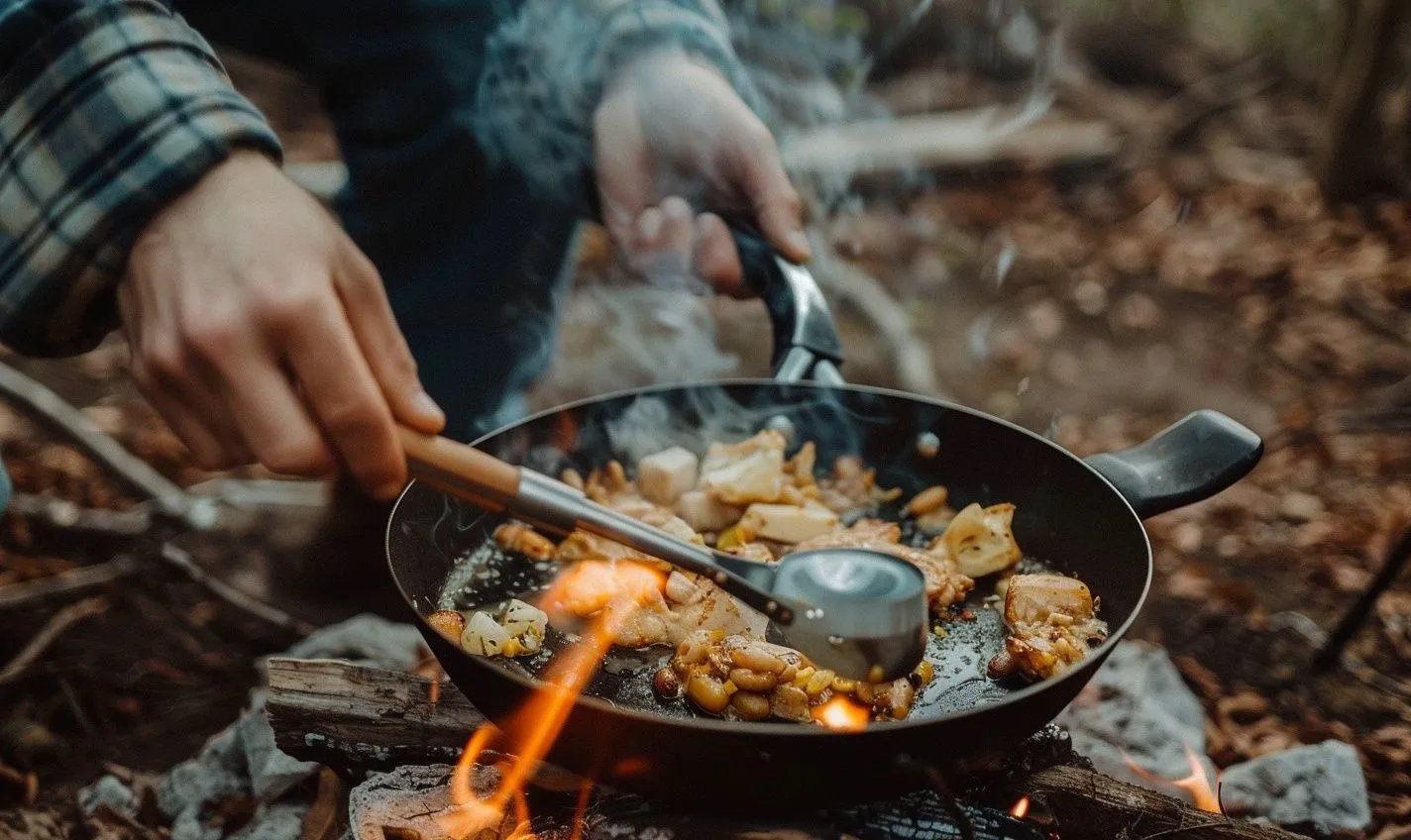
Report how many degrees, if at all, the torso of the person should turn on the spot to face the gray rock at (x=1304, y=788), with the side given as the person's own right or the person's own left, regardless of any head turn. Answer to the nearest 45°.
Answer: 0° — they already face it

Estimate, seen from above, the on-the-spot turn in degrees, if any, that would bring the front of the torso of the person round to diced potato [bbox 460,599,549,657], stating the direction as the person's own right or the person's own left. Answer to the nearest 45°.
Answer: approximately 45° to the person's own right

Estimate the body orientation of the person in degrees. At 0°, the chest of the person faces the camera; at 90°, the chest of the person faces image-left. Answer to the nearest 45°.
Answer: approximately 315°

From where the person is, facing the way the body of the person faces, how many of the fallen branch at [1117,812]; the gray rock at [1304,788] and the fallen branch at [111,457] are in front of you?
2

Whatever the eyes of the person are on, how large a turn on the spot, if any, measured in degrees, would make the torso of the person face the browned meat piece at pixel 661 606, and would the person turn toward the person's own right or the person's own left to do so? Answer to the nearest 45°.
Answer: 0° — they already face it
